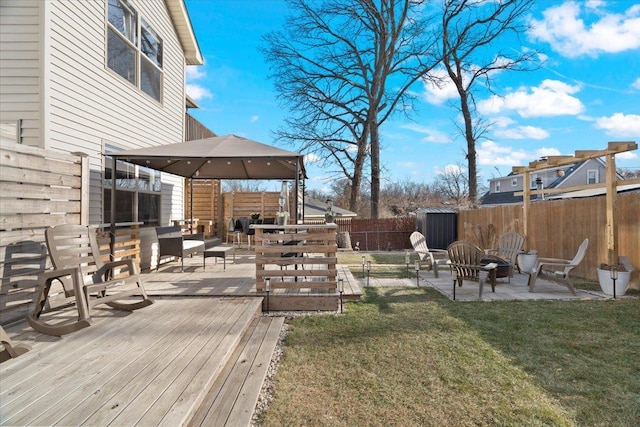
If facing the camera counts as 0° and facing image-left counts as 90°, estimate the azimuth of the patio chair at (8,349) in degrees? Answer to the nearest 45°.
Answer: approximately 270°

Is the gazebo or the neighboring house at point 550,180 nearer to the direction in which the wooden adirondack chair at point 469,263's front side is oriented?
the neighboring house

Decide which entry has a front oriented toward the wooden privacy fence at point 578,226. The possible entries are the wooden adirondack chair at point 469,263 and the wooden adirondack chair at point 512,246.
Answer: the wooden adirondack chair at point 469,263

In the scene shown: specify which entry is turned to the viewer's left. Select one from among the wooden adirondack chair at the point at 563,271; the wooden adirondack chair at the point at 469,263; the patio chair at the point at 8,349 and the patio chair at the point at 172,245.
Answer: the wooden adirondack chair at the point at 563,271

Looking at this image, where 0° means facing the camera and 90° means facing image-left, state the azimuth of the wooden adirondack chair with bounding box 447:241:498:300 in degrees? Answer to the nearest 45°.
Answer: approximately 225°

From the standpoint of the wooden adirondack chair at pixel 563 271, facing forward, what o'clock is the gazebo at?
The gazebo is roughly at 11 o'clock from the wooden adirondack chair.

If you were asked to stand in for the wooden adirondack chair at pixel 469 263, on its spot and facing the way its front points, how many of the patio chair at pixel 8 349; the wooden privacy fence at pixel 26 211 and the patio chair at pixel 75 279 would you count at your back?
3

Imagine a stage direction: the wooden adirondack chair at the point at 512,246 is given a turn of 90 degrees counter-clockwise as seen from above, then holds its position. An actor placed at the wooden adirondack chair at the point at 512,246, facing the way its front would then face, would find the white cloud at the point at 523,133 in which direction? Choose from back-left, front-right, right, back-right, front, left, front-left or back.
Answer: back-left

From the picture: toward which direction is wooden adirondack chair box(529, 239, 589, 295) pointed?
to the viewer's left
